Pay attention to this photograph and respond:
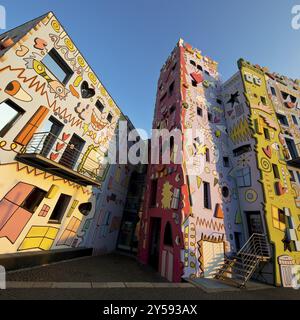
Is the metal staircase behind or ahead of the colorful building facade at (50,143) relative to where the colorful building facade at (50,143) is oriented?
ahead

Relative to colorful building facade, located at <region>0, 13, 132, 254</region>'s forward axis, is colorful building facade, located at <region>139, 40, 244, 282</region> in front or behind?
in front

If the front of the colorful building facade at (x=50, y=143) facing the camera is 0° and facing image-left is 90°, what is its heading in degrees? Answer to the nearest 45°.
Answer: approximately 315°
